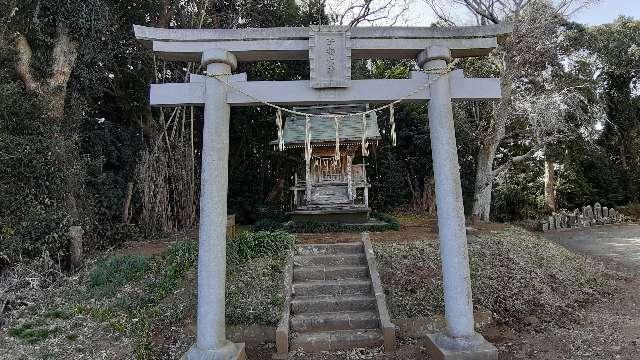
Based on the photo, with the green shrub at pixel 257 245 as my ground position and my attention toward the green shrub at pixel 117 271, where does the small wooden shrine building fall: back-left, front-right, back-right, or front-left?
back-right

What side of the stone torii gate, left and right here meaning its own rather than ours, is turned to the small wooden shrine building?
back

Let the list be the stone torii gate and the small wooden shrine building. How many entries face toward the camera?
2

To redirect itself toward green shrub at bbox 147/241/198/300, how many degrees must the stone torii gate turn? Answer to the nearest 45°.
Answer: approximately 135° to its right

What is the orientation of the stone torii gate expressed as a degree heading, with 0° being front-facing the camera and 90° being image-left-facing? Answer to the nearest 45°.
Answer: approximately 0°

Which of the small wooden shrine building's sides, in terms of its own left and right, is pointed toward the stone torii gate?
front

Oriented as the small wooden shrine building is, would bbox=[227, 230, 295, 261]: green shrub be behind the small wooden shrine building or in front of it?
in front

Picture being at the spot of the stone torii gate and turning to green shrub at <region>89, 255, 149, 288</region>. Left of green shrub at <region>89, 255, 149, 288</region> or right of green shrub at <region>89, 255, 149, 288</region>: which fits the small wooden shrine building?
right
